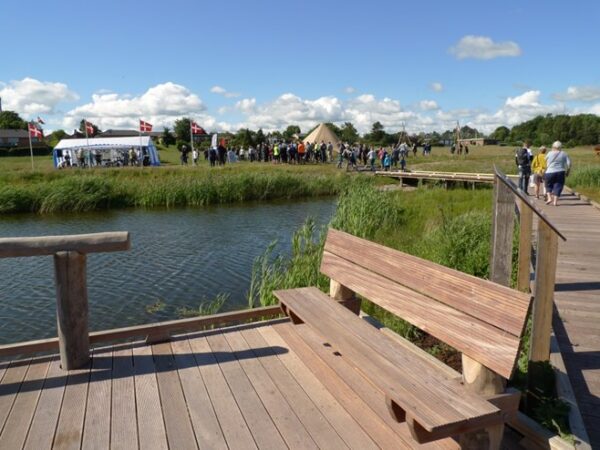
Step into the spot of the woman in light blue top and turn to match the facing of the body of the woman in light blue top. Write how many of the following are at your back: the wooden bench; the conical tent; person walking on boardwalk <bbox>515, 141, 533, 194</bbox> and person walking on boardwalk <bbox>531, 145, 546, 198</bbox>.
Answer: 1

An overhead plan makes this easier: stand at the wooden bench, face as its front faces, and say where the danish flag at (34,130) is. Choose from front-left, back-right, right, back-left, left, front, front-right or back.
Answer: right

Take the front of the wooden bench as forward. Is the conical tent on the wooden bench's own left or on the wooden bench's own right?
on the wooden bench's own right

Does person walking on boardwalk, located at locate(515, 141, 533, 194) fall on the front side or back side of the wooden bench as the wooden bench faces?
on the back side

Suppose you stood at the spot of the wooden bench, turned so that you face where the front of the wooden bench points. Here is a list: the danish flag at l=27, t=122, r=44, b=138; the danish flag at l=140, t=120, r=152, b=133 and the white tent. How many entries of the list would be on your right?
3

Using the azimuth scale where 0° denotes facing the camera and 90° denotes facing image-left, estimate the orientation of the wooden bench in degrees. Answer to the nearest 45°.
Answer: approximately 45°
